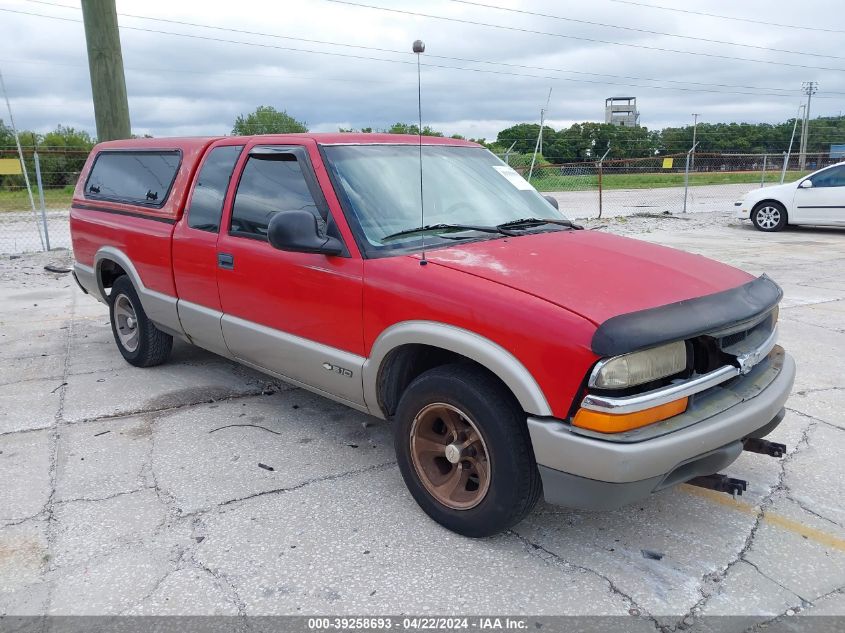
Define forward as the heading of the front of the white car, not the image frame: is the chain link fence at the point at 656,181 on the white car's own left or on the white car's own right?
on the white car's own right

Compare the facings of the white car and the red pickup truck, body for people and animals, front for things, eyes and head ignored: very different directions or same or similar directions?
very different directions

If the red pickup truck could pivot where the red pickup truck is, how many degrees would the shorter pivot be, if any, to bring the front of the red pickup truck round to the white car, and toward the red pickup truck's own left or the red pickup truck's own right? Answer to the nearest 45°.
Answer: approximately 90° to the red pickup truck's own left

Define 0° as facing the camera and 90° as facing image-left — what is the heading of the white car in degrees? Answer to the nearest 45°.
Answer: approximately 90°

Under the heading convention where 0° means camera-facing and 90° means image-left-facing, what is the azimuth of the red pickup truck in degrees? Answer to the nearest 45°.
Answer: approximately 315°

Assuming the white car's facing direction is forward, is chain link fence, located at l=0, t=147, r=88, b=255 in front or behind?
in front

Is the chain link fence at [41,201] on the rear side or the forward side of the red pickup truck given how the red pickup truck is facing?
on the rear side

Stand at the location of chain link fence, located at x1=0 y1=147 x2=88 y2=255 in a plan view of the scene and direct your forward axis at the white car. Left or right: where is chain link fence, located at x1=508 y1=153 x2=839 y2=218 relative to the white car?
left

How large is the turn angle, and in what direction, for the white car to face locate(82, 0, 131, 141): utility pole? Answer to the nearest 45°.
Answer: approximately 45° to its left

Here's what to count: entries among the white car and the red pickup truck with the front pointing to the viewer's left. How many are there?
1

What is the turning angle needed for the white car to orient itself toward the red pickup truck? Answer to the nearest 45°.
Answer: approximately 90° to its left

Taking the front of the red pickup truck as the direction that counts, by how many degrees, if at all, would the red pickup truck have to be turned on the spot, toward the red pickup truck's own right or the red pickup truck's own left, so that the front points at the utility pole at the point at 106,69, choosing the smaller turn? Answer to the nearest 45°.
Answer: approximately 180°
